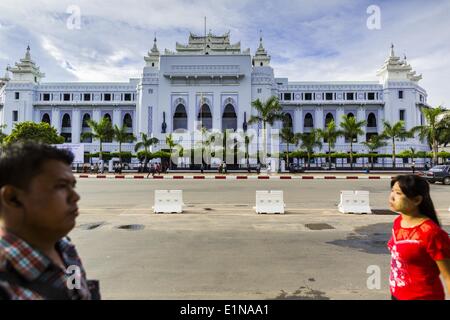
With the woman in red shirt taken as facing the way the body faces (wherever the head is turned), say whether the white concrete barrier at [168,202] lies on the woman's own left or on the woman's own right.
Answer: on the woman's own right

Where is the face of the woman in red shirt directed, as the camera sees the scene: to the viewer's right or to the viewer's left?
to the viewer's left

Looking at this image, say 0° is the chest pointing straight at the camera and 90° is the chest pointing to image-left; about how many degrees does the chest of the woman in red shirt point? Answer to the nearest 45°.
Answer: approximately 45°

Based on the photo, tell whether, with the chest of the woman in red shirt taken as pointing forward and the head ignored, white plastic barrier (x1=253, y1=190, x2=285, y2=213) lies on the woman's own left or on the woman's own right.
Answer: on the woman's own right

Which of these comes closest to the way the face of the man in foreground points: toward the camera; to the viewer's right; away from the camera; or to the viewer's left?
to the viewer's right

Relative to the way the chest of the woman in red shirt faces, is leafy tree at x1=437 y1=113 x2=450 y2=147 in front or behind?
behind

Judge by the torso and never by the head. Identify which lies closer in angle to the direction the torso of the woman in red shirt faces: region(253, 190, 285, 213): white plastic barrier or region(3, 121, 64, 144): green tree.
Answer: the green tree

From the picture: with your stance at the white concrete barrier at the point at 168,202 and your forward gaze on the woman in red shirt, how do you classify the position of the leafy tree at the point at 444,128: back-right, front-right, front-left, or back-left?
back-left

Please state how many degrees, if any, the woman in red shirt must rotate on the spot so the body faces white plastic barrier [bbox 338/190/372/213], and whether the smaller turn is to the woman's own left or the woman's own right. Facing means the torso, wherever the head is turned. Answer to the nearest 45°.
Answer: approximately 135° to the woman's own right

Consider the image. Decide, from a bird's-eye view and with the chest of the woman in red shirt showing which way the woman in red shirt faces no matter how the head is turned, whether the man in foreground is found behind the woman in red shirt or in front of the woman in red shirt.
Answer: in front

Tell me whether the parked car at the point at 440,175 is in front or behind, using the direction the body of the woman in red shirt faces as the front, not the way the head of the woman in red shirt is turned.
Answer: behind
